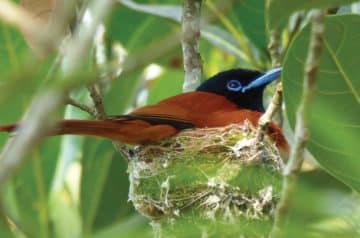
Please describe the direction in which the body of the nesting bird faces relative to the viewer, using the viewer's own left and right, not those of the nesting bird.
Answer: facing to the right of the viewer

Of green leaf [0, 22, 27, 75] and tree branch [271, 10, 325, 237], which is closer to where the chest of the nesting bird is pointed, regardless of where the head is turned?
the tree branch

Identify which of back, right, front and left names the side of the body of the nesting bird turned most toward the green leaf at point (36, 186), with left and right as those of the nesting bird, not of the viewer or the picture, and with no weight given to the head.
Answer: back

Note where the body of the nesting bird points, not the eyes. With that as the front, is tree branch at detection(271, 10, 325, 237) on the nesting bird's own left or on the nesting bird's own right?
on the nesting bird's own right

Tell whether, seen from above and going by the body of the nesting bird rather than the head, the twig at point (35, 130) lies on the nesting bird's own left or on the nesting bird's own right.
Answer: on the nesting bird's own right

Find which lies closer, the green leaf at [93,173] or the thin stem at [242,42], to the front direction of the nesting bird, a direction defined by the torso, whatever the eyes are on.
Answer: the thin stem
